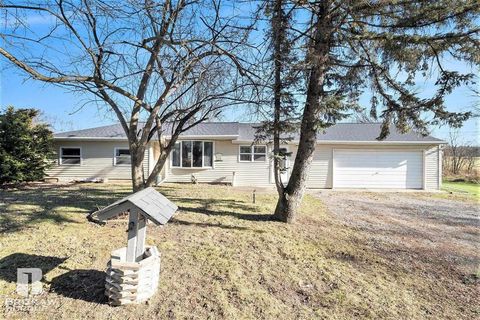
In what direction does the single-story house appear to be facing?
toward the camera

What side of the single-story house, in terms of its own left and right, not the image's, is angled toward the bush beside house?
right
